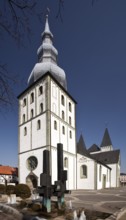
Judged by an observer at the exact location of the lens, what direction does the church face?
facing the viewer and to the left of the viewer

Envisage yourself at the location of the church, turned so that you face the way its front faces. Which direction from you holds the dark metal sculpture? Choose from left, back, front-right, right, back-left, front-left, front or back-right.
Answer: front-left

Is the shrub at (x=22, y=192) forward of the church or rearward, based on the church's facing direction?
forward
